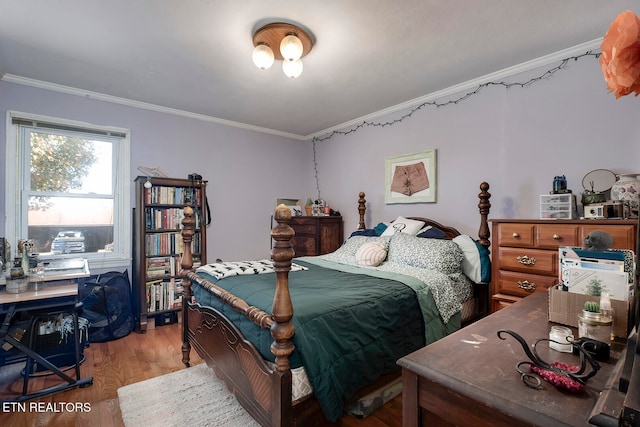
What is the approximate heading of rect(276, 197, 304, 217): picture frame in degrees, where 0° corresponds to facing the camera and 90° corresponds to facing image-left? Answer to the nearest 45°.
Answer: approximately 0°

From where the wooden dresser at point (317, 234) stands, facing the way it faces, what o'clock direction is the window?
The window is roughly at 1 o'clock from the wooden dresser.

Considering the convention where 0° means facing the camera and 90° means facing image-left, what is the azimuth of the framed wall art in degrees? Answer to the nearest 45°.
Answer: approximately 45°

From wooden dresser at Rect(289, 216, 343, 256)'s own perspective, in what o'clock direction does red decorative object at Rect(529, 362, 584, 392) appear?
The red decorative object is roughly at 10 o'clock from the wooden dresser.

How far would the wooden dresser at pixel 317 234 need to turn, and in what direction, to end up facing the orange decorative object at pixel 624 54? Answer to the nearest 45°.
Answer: approximately 45° to its left

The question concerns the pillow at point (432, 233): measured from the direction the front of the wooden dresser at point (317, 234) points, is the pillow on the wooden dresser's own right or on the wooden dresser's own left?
on the wooden dresser's own left
